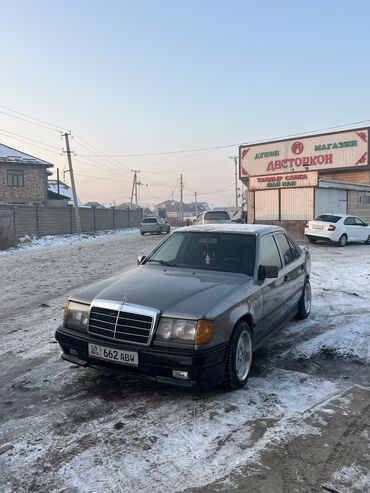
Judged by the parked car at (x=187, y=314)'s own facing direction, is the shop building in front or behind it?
behind

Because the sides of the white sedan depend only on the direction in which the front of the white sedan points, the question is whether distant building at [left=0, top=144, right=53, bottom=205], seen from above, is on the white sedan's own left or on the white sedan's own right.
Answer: on the white sedan's own left

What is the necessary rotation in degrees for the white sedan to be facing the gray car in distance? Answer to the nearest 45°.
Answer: approximately 90° to its left

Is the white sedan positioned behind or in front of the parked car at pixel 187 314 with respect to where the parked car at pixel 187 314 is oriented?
behind

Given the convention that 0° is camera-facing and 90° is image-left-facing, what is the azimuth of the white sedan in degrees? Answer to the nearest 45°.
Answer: approximately 225°

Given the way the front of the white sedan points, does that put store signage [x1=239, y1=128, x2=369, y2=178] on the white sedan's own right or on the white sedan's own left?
on the white sedan's own left

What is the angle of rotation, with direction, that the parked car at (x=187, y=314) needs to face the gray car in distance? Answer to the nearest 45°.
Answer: approximately 135° to its right

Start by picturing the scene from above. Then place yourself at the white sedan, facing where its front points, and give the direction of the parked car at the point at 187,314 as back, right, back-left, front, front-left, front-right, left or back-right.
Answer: back-right

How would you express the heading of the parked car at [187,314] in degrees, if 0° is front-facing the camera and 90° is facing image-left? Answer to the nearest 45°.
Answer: approximately 45°

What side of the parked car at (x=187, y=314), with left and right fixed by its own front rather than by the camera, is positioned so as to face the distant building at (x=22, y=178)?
right

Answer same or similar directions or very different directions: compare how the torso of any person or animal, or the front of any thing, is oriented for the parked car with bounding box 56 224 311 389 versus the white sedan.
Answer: very different directions

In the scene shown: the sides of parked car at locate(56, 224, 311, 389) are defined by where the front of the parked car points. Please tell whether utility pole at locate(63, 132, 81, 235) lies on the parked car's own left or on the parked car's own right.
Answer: on the parked car's own right

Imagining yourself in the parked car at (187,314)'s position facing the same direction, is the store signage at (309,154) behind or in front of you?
behind
